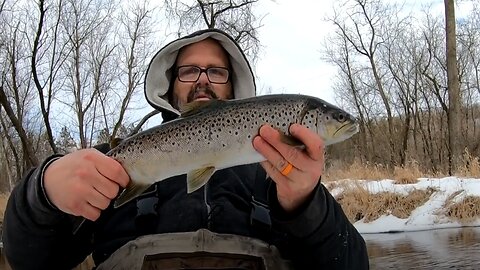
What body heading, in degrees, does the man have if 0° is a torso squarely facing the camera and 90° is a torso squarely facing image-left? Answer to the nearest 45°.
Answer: approximately 0°

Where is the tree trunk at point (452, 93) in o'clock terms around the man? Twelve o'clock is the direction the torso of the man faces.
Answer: The tree trunk is roughly at 7 o'clock from the man.
